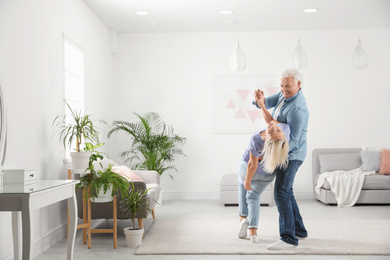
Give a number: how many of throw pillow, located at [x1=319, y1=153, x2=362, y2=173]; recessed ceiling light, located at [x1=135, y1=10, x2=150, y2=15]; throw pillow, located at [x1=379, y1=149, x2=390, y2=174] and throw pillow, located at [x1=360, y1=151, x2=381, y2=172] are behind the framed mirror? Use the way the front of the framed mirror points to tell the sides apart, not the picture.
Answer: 0

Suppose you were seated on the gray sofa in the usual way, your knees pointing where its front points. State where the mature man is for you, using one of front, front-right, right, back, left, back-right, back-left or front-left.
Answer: front

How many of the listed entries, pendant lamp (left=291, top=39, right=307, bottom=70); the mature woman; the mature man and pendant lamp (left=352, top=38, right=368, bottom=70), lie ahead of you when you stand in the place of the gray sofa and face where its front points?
4

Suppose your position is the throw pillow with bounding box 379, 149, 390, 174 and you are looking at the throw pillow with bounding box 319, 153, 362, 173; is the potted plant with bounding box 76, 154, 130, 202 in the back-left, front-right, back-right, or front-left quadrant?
front-left

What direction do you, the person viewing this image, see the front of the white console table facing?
facing the viewer and to the right of the viewer

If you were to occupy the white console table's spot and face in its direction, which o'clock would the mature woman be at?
The mature woman is roughly at 10 o'clock from the white console table.

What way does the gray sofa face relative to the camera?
toward the camera

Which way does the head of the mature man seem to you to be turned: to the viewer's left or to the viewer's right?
to the viewer's left

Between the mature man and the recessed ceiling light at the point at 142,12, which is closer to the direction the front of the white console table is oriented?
the mature man

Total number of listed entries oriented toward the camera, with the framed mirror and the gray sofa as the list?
1

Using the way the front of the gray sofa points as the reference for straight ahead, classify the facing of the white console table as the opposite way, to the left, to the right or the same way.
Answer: to the left

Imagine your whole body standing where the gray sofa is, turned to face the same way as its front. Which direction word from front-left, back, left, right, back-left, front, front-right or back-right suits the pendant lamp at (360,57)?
front

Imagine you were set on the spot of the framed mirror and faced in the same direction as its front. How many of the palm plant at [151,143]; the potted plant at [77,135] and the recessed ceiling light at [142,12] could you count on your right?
0

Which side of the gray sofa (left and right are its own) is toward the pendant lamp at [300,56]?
front

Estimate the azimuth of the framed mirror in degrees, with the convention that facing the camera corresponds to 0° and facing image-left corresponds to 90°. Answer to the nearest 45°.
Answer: approximately 270°
